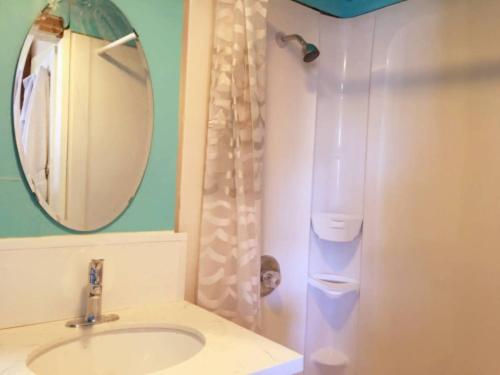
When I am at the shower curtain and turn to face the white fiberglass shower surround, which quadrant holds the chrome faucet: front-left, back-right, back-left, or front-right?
back-right

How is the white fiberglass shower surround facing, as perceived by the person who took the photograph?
facing the viewer and to the left of the viewer

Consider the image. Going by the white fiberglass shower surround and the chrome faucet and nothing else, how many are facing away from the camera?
0

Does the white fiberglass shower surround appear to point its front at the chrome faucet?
yes

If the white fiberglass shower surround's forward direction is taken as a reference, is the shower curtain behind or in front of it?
in front

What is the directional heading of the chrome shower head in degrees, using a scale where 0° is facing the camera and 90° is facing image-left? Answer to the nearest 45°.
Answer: approximately 315°

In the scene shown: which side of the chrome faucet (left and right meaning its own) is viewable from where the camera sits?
front

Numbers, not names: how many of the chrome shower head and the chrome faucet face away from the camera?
0
